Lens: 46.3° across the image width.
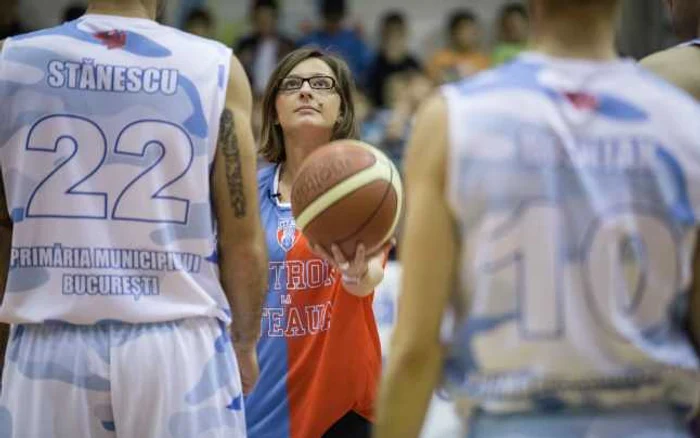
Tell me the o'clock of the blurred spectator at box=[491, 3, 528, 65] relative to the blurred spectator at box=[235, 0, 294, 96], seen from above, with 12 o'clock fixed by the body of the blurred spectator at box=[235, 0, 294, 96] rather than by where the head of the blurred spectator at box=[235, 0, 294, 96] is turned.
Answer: the blurred spectator at box=[491, 3, 528, 65] is roughly at 9 o'clock from the blurred spectator at box=[235, 0, 294, 96].

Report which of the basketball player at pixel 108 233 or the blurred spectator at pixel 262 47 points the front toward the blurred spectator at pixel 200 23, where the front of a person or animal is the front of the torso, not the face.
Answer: the basketball player

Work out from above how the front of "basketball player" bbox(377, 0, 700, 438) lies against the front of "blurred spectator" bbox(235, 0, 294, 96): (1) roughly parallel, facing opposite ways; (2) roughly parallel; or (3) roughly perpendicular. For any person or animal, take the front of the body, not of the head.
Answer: roughly parallel, facing opposite ways

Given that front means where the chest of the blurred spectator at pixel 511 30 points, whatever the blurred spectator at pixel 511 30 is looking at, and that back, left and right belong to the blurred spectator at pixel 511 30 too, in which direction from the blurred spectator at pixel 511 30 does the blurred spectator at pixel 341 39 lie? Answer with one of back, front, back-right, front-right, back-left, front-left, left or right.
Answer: right

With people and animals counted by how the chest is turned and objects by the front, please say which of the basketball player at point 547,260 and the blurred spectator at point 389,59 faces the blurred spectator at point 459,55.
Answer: the basketball player

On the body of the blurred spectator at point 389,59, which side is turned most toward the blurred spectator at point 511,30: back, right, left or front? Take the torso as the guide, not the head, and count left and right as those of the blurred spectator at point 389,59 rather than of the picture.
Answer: left

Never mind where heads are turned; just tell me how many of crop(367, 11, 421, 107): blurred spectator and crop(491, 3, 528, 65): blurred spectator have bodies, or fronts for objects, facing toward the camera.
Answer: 2

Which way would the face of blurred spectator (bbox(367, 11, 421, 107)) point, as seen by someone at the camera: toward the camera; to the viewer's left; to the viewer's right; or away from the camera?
toward the camera

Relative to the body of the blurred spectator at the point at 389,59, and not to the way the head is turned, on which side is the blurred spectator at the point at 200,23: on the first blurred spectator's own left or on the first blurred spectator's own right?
on the first blurred spectator's own right

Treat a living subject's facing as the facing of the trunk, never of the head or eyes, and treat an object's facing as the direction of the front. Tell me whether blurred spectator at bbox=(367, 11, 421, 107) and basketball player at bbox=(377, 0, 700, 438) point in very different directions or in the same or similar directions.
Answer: very different directions

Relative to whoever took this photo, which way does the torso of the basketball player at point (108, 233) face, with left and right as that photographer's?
facing away from the viewer

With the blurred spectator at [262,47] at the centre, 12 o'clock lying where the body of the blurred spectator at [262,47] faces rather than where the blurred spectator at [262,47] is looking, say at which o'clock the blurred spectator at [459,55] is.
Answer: the blurred spectator at [459,55] is roughly at 9 o'clock from the blurred spectator at [262,47].

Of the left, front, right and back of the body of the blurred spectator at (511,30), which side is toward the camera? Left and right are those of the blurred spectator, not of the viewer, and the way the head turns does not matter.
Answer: front

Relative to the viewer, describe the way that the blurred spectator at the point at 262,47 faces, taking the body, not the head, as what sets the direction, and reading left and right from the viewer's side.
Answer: facing the viewer

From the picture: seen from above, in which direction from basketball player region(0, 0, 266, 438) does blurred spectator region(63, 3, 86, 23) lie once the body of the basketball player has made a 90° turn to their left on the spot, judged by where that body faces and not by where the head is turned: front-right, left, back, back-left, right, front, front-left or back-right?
right

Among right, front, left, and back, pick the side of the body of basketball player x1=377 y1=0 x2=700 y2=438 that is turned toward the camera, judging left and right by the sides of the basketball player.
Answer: back

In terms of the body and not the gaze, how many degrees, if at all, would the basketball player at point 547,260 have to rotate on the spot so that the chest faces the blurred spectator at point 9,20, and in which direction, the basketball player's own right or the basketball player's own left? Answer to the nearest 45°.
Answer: approximately 45° to the basketball player's own left

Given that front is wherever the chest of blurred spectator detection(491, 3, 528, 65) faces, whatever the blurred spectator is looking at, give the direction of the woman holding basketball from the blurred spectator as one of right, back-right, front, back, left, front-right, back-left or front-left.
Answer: front

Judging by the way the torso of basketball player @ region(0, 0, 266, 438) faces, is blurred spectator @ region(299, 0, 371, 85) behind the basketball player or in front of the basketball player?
in front
